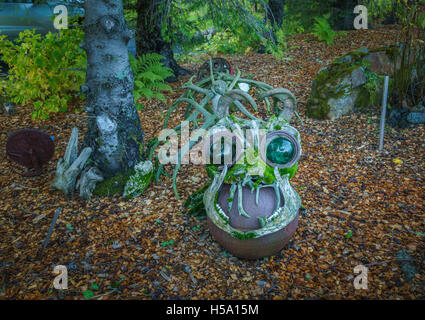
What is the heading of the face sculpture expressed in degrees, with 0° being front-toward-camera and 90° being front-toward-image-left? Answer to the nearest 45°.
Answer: approximately 0°

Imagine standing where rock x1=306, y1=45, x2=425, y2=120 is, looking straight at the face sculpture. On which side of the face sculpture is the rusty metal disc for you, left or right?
right

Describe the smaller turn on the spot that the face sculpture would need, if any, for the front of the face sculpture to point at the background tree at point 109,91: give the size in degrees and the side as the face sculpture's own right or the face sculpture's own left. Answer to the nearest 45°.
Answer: approximately 135° to the face sculpture's own right

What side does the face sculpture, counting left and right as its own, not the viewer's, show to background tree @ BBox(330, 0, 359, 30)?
back

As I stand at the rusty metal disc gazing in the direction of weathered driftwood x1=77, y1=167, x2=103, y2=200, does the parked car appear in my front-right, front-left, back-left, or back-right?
back-left

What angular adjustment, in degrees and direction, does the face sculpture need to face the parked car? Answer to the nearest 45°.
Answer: approximately 135° to its right

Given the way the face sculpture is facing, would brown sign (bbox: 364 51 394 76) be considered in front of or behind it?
behind

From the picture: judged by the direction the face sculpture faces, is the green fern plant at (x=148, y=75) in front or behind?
behind
